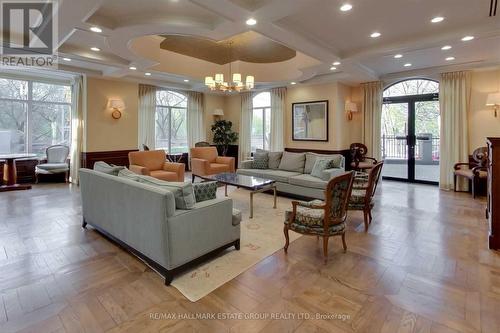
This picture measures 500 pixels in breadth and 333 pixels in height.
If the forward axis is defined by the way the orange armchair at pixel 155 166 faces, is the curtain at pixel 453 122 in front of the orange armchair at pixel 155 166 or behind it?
in front

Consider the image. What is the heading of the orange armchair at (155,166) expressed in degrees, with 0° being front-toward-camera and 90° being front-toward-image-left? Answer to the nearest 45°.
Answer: approximately 315°

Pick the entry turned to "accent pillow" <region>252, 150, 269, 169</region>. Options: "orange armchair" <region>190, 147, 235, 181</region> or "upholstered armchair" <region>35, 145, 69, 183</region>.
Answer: the orange armchair

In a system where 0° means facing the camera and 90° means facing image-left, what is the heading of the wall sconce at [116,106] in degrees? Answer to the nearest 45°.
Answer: approximately 0°

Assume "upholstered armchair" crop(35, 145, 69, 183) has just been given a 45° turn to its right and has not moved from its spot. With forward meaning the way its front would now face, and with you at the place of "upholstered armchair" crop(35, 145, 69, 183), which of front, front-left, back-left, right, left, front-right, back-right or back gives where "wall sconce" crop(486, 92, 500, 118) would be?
back-left

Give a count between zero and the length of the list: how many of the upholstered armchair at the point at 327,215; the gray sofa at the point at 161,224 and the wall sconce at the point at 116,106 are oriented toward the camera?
1

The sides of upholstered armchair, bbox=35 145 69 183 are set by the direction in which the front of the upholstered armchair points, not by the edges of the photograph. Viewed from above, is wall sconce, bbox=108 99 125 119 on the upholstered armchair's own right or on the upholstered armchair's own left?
on the upholstered armchair's own left

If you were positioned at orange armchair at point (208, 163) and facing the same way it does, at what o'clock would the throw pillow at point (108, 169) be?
The throw pillow is roughly at 2 o'clock from the orange armchair.
